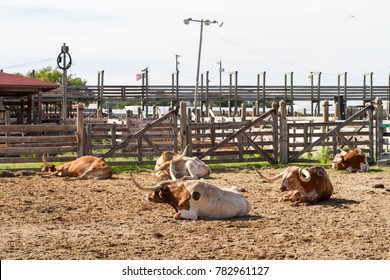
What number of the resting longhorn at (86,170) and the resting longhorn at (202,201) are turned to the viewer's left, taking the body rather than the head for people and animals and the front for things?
2

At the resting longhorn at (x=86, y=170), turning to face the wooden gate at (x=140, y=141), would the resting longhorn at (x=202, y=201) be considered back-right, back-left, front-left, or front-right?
back-right

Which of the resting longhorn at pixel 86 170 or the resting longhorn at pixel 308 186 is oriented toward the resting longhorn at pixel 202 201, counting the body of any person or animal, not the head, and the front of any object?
the resting longhorn at pixel 308 186

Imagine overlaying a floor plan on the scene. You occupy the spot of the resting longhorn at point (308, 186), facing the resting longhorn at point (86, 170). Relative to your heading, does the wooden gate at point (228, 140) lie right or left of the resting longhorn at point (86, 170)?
right

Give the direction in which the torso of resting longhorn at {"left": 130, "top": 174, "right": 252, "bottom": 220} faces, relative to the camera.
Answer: to the viewer's left

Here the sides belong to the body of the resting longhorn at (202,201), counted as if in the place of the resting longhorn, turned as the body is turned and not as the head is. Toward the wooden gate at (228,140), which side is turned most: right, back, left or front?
right

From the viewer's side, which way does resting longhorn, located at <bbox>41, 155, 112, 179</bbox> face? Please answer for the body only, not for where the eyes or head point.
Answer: to the viewer's left

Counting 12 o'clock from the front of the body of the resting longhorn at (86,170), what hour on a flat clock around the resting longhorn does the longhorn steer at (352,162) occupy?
The longhorn steer is roughly at 6 o'clock from the resting longhorn.

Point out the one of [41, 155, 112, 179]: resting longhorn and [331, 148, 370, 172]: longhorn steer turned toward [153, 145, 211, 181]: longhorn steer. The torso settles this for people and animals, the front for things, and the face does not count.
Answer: [331, 148, 370, 172]: longhorn steer

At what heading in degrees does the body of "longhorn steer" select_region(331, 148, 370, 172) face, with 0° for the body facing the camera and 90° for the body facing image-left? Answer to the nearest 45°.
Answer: approximately 45°
